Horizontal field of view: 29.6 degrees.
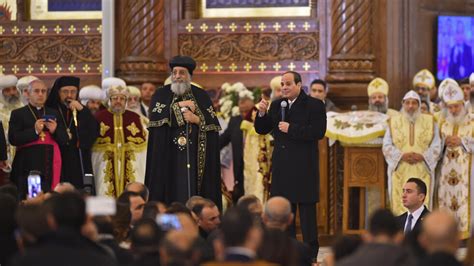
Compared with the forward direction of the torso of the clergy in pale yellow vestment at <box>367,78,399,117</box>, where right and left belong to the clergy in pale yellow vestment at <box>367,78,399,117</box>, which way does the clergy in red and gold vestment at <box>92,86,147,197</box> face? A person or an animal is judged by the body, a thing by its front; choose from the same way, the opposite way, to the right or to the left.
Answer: the same way

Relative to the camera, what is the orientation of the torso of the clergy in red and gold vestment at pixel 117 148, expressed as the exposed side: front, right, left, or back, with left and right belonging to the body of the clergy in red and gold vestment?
front

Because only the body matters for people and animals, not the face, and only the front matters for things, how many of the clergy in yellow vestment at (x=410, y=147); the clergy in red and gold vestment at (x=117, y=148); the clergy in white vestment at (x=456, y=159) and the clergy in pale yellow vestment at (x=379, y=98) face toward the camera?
4

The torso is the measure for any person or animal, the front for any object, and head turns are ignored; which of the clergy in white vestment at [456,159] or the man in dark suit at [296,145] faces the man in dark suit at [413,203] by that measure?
the clergy in white vestment

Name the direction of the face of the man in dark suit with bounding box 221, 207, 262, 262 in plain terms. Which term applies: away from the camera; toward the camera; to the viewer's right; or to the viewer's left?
away from the camera

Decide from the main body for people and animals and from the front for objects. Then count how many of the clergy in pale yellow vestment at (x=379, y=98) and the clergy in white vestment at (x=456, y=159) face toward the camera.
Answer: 2

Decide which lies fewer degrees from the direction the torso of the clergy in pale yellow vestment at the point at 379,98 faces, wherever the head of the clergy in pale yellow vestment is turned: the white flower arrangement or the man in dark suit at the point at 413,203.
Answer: the man in dark suit

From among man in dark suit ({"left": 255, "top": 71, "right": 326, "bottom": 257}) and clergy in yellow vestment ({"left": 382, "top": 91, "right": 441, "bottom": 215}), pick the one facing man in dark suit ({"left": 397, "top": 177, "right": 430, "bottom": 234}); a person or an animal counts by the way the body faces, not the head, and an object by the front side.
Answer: the clergy in yellow vestment

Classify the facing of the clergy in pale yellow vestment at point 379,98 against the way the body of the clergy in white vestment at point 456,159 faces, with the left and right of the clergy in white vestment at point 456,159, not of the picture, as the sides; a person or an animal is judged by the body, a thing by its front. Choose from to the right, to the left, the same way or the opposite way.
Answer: the same way

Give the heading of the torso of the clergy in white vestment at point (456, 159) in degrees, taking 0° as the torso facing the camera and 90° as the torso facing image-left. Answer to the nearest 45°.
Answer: approximately 0°

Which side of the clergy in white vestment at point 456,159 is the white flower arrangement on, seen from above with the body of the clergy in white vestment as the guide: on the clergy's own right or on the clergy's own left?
on the clergy's own right

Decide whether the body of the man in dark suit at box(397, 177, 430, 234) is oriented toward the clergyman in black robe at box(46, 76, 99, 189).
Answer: no

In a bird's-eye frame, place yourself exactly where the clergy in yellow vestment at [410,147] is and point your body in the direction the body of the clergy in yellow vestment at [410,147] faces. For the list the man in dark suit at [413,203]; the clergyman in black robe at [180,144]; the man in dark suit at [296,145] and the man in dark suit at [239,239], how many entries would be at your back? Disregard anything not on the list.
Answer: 0

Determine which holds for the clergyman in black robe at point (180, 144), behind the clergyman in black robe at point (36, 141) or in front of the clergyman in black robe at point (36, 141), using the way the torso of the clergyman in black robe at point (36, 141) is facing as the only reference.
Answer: in front

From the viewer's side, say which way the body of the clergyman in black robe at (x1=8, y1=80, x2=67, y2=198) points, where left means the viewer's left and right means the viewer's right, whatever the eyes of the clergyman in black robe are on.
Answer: facing the viewer and to the right of the viewer

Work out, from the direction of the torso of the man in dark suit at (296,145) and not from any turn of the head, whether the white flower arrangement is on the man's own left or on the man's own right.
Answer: on the man's own right

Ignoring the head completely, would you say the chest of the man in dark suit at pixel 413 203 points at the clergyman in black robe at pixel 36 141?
no

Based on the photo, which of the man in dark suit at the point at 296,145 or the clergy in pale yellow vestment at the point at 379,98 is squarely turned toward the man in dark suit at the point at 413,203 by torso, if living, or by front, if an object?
the clergy in pale yellow vestment

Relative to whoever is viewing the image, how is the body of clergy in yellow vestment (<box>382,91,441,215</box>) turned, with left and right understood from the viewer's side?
facing the viewer
